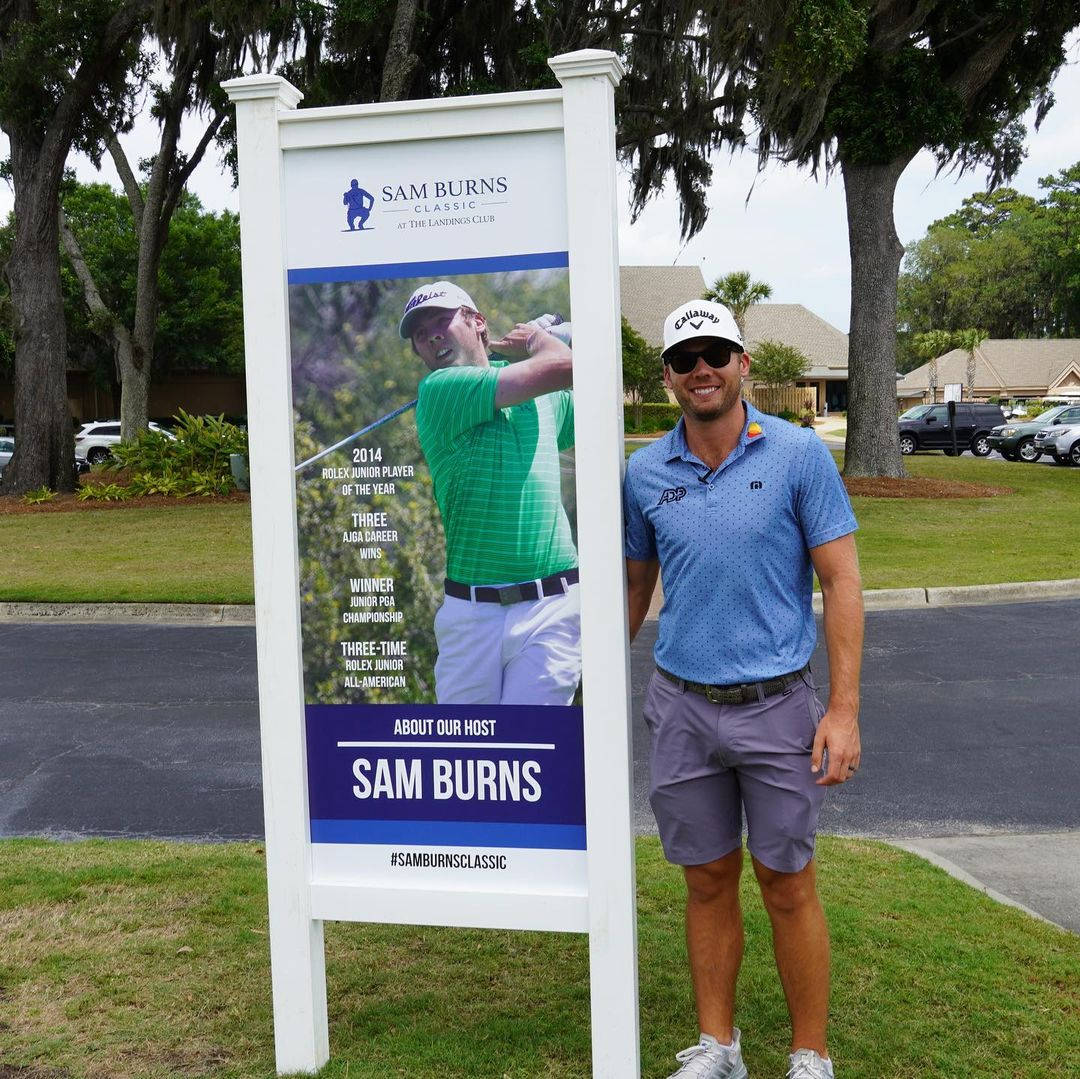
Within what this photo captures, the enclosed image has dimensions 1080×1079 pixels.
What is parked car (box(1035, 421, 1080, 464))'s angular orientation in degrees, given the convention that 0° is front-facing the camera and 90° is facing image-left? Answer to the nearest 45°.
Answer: approximately 45°

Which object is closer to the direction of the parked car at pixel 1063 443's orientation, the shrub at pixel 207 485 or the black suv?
the shrub

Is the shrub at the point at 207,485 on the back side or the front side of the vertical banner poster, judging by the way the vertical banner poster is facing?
on the back side

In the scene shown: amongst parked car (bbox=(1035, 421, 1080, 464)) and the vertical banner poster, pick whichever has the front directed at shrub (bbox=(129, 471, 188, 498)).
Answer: the parked car

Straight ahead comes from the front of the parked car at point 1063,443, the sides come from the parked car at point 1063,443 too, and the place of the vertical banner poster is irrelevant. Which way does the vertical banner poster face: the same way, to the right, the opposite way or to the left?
to the left

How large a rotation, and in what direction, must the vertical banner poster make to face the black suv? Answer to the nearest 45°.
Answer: approximately 135° to its left

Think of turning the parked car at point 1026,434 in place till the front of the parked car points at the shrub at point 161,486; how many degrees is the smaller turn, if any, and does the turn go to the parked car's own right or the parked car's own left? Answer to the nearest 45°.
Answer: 0° — it already faces it

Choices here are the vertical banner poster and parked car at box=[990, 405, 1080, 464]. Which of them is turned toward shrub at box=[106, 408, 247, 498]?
the parked car

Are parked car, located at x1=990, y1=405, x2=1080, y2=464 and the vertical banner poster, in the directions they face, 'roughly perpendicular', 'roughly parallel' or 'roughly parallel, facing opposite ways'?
roughly perpendicular

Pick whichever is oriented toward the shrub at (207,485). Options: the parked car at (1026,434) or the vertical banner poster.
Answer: the parked car
